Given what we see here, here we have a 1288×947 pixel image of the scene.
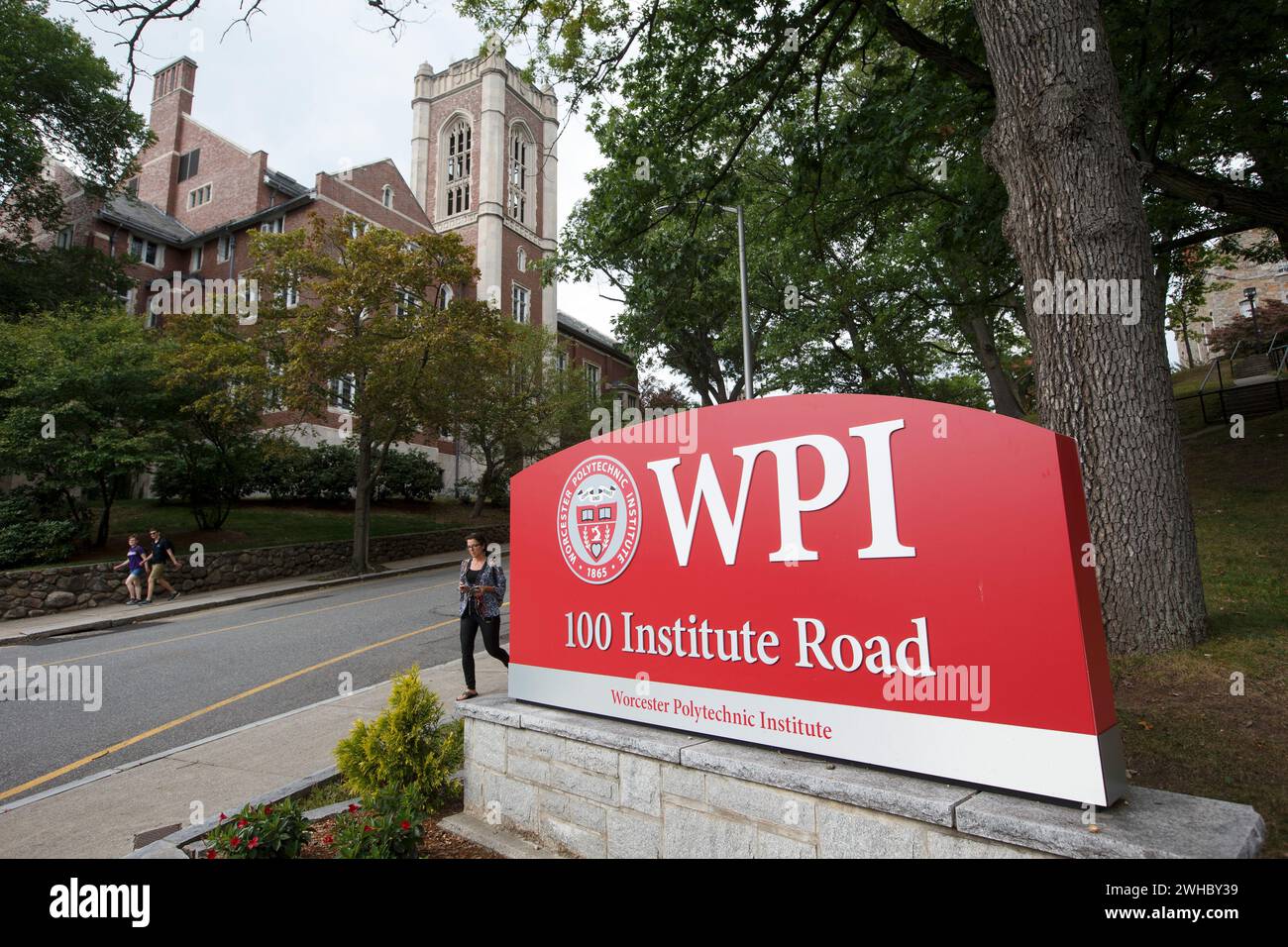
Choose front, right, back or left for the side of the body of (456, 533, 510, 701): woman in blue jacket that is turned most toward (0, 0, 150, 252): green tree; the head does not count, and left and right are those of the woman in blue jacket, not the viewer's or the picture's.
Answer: right

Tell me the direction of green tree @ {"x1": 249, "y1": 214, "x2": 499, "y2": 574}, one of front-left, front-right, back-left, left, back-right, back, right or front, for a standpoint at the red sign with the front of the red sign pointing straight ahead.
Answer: right

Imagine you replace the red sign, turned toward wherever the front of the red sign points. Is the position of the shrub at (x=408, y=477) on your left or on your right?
on your right

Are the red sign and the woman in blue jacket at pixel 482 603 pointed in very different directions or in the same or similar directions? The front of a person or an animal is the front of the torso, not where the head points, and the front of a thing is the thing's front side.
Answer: same or similar directions

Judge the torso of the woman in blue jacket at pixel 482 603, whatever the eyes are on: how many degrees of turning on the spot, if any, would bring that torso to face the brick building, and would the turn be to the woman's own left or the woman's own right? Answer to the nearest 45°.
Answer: approximately 135° to the woman's own right

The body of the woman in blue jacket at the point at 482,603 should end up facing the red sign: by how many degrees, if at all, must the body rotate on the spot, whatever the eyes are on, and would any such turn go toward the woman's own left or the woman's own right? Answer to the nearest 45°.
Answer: approximately 45° to the woman's own left

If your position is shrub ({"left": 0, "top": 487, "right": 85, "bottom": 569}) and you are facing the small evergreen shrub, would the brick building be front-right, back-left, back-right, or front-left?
back-left

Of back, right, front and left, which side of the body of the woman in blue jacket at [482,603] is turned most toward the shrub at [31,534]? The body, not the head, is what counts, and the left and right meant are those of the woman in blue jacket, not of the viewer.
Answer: right

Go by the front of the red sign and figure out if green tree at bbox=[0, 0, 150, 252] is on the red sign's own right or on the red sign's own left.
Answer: on the red sign's own right

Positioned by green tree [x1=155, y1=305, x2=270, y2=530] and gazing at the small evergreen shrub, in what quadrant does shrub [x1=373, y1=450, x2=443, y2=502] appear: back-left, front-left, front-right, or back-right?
back-left

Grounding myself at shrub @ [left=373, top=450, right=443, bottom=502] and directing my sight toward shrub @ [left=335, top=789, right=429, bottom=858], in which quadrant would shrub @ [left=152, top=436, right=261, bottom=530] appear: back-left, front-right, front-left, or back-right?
front-right

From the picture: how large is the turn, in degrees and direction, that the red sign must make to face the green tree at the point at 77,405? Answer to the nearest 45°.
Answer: approximately 90° to its right

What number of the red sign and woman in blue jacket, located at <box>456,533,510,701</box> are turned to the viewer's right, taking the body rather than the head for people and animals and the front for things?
0

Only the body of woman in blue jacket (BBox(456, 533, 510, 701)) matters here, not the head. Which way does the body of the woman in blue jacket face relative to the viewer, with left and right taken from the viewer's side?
facing the viewer and to the left of the viewer
